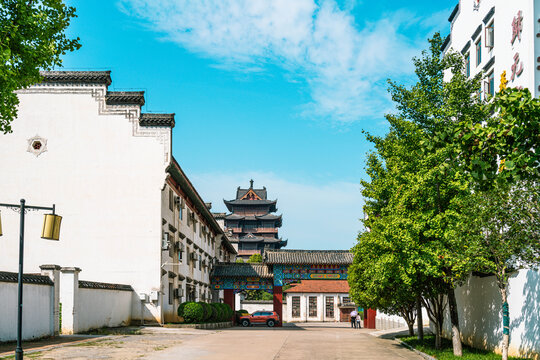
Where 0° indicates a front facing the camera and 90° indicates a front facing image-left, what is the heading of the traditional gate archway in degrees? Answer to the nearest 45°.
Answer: approximately 0°

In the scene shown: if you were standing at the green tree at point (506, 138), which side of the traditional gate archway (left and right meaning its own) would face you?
front

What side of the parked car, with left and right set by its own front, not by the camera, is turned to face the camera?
left

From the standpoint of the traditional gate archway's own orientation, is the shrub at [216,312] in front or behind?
in front

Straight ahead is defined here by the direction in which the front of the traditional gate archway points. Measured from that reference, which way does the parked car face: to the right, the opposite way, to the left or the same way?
to the right

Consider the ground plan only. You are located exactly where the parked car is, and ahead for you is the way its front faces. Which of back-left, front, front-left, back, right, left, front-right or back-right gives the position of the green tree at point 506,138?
left

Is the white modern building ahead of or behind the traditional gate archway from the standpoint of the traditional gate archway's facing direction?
ahead

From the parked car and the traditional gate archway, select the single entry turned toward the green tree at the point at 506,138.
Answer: the traditional gate archway
